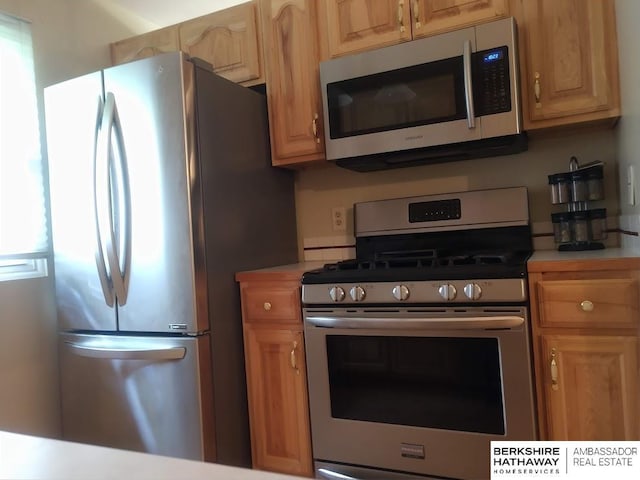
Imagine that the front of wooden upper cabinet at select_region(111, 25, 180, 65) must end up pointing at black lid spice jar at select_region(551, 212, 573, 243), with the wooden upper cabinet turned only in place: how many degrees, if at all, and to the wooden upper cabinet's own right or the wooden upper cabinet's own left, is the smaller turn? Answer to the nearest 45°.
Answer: approximately 90° to the wooden upper cabinet's own left

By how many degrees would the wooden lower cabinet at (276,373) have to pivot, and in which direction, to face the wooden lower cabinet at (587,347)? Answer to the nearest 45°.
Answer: approximately 90° to its left

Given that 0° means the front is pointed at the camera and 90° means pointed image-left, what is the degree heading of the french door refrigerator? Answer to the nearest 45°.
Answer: approximately 45°

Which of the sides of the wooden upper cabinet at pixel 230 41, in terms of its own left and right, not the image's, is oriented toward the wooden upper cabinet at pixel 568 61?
left

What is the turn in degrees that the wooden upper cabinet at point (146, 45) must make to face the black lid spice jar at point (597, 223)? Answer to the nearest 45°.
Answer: approximately 90° to its left

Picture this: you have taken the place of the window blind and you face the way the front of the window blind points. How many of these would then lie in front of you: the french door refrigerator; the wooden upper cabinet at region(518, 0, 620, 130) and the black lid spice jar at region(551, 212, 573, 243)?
3

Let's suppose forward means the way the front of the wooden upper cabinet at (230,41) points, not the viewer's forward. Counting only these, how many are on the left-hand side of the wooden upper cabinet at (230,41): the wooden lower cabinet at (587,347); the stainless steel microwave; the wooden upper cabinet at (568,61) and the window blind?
3

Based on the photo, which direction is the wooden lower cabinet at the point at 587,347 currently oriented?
toward the camera

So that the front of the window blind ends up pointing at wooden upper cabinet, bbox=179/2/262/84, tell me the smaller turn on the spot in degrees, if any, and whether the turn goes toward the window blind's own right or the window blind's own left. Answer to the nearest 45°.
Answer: approximately 45° to the window blind's own left

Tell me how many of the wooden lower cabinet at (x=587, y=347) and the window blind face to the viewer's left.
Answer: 0

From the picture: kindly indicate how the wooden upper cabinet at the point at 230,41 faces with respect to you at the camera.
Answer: facing the viewer and to the left of the viewer

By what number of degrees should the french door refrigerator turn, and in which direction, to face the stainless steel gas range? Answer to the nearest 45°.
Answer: approximately 90° to its left
